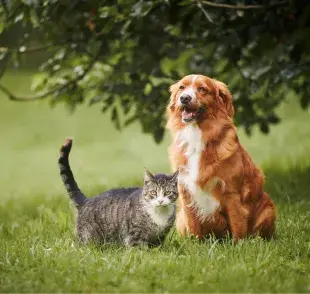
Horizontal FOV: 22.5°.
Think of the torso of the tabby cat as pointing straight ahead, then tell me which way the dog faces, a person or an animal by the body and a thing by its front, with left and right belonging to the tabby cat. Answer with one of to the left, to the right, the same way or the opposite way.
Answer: to the right

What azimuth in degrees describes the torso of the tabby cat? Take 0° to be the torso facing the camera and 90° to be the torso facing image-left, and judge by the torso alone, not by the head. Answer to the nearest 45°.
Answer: approximately 315°

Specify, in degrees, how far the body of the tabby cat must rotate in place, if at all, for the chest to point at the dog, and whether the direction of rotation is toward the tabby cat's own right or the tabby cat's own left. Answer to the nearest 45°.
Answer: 0° — it already faces it

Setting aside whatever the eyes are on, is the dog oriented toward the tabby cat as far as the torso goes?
no

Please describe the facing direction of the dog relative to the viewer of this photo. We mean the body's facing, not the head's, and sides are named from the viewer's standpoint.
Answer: facing the viewer and to the left of the viewer

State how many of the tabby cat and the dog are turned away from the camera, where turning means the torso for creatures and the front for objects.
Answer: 0
